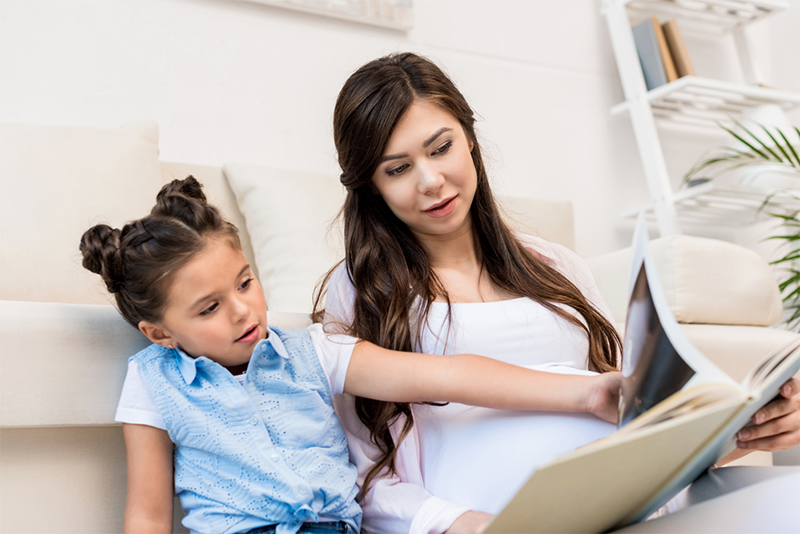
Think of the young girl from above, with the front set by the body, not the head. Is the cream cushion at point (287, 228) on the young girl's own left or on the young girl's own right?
on the young girl's own left

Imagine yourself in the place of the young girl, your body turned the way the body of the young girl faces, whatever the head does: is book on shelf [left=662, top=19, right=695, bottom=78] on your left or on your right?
on your left

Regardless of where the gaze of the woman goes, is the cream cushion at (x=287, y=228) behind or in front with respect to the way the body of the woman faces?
behind

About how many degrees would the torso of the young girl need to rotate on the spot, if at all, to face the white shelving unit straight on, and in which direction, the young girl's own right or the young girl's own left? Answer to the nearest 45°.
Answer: approximately 90° to the young girl's own left

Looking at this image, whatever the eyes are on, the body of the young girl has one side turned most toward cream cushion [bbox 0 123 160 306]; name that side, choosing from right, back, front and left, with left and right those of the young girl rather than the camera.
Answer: back

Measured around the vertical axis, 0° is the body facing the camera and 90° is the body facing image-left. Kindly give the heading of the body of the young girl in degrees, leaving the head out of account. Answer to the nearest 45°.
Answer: approximately 315°

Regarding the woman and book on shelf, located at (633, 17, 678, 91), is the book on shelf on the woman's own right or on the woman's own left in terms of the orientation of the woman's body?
on the woman's own left

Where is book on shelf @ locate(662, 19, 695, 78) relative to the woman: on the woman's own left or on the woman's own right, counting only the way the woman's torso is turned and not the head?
on the woman's own left

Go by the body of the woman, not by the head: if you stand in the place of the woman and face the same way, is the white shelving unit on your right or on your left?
on your left

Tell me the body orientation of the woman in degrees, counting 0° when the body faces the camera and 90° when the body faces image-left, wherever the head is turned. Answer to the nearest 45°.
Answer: approximately 315°
